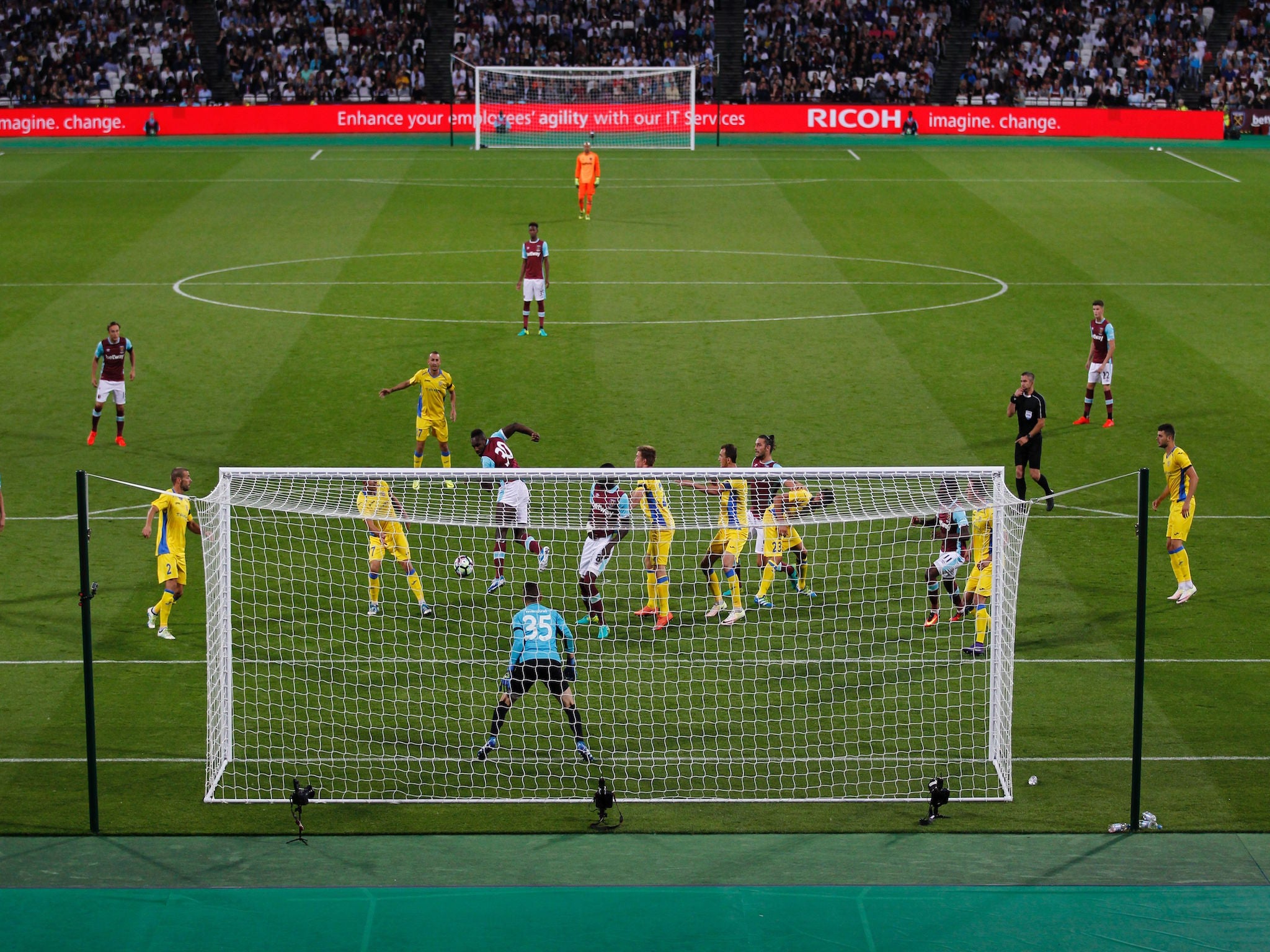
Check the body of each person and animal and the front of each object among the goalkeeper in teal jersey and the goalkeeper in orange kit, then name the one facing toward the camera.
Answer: the goalkeeper in orange kit

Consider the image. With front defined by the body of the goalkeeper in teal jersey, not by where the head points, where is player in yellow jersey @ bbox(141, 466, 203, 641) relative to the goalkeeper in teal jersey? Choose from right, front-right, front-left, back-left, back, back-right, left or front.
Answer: front-left

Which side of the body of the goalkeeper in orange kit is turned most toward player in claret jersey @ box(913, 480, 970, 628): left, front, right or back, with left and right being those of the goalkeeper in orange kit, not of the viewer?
front

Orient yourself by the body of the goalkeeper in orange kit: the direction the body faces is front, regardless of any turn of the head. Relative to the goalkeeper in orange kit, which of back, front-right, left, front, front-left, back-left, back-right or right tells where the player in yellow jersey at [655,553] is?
front

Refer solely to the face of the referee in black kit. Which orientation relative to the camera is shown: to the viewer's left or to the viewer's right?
to the viewer's left

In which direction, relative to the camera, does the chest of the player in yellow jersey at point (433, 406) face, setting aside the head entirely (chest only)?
toward the camera

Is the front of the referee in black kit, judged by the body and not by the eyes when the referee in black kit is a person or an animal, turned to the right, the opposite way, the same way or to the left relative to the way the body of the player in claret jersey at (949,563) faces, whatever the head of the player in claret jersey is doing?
the same way

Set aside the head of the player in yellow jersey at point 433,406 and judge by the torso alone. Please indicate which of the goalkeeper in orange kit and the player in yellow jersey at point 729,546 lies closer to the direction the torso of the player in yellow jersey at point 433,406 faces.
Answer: the player in yellow jersey

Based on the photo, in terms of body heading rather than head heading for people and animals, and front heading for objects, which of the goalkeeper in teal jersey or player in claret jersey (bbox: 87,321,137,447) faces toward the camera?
the player in claret jersey

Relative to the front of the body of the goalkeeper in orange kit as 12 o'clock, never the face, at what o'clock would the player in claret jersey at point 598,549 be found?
The player in claret jersey is roughly at 12 o'clock from the goalkeeper in orange kit.

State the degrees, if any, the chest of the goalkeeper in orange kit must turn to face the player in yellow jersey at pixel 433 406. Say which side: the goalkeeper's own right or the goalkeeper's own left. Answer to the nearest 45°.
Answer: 0° — they already face them

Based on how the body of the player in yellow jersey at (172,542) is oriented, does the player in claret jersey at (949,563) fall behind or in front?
in front

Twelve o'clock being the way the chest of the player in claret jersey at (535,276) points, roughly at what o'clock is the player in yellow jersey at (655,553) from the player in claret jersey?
The player in yellow jersey is roughly at 12 o'clock from the player in claret jersey.

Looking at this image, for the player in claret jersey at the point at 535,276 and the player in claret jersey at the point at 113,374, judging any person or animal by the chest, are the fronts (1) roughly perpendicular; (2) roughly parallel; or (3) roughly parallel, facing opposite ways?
roughly parallel

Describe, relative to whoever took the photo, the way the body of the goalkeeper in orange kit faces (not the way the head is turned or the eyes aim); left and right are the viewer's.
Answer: facing the viewer

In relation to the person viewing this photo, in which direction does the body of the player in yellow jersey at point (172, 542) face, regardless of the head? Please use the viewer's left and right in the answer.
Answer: facing the viewer and to the right of the viewer
